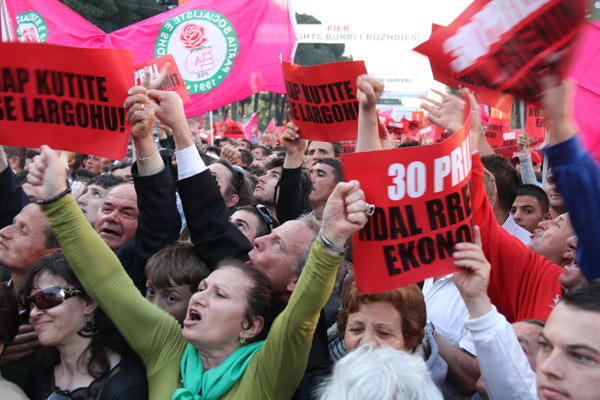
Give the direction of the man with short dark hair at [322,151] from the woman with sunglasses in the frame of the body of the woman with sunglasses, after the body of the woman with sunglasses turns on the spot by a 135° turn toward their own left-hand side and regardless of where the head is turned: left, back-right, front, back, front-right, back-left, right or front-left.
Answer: front-left

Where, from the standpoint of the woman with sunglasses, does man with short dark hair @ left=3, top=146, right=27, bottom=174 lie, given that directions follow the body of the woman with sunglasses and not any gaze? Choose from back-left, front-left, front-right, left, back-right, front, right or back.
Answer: back-right

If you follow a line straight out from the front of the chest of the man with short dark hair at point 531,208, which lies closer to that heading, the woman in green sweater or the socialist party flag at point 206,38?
the woman in green sweater

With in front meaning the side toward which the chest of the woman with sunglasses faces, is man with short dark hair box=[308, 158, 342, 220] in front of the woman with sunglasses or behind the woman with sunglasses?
behind

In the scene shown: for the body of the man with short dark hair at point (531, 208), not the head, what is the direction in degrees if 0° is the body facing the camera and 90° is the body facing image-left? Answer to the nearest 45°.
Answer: approximately 45°

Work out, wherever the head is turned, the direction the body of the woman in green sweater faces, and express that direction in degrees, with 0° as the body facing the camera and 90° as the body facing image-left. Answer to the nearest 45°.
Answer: approximately 45°

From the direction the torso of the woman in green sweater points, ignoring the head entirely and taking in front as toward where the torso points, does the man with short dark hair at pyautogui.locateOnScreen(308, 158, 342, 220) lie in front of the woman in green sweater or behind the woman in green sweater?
behind
